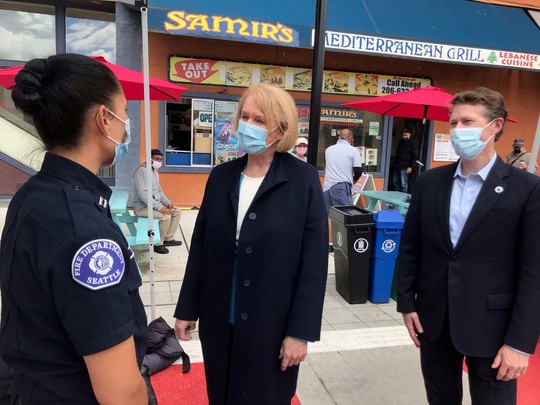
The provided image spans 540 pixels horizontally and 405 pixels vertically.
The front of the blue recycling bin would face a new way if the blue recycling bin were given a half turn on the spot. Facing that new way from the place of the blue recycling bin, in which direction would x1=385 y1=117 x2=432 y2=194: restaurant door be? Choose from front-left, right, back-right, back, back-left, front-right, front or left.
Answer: front

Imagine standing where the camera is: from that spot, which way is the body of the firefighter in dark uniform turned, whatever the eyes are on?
to the viewer's right

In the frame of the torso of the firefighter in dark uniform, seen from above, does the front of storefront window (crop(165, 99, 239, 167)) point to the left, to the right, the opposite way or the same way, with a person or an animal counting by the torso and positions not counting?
to the right

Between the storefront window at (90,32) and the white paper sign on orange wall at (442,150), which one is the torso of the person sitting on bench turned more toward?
the white paper sign on orange wall

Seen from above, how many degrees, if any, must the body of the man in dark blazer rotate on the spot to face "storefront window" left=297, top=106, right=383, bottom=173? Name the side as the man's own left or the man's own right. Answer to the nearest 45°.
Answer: approximately 135° to the man's own right

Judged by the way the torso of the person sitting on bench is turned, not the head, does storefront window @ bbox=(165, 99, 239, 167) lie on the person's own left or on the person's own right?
on the person's own left

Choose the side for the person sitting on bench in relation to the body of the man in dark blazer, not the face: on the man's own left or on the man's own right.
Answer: on the man's own right

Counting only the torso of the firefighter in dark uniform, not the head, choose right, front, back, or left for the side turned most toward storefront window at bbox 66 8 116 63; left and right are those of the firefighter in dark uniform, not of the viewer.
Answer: left

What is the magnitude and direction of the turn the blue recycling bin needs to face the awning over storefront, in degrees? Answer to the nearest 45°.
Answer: approximately 180°

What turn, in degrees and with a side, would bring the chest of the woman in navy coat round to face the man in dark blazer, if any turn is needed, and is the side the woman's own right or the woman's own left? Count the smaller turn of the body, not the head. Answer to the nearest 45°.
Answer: approximately 135° to the woman's own left

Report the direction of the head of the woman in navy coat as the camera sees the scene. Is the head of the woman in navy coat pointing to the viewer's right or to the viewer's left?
to the viewer's left

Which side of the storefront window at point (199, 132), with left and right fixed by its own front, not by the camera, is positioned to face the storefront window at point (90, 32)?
right

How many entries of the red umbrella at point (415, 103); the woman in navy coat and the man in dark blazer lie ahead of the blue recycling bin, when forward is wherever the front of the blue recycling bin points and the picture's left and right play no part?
2

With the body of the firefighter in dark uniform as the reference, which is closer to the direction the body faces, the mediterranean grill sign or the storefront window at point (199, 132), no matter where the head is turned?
the mediterranean grill sign

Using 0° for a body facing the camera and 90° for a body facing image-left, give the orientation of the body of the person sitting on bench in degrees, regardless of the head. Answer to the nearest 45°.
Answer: approximately 315°
